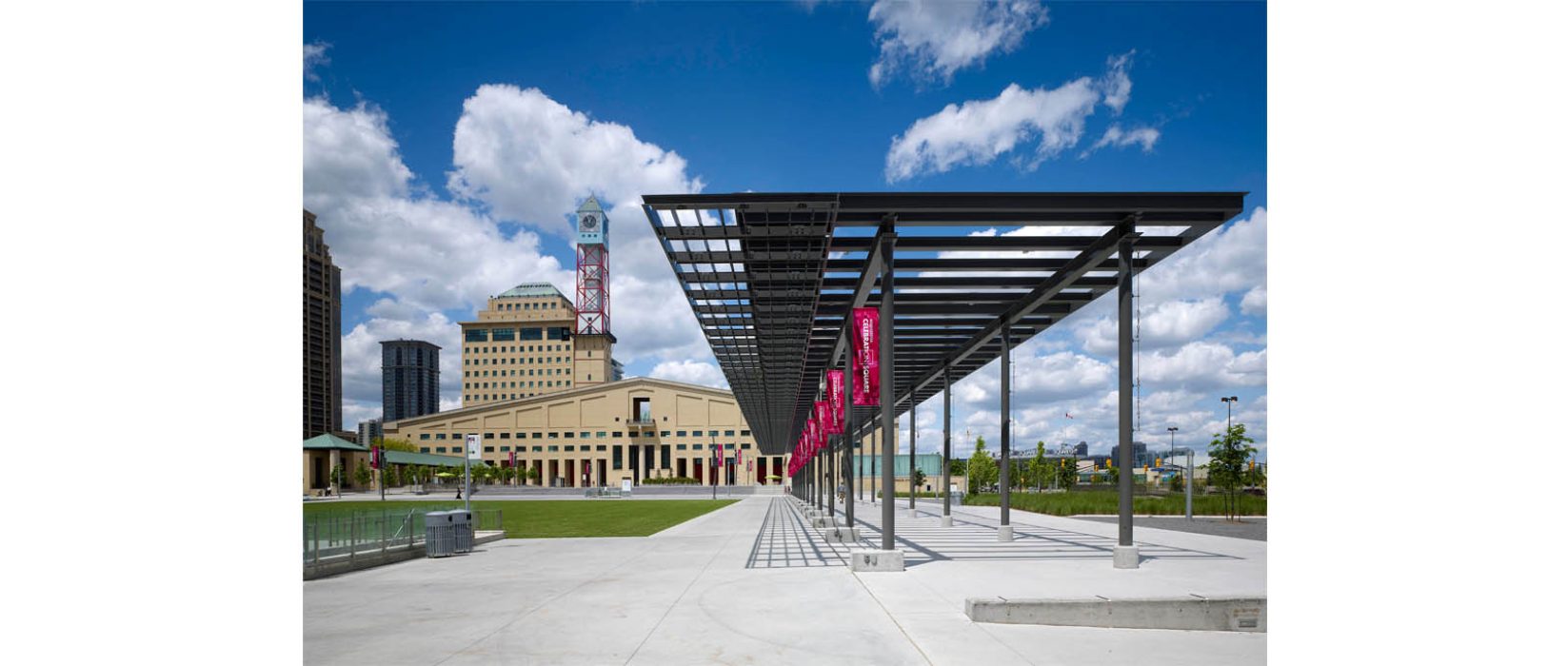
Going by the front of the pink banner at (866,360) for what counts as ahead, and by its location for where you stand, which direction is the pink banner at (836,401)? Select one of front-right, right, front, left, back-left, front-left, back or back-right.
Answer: back

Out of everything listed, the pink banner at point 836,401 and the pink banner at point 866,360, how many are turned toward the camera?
2

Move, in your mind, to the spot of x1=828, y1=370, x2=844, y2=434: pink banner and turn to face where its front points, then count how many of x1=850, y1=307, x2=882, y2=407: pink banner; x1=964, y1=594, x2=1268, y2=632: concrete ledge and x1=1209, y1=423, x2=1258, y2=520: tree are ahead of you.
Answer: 2

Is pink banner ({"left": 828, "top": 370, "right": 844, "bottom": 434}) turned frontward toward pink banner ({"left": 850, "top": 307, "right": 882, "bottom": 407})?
yes

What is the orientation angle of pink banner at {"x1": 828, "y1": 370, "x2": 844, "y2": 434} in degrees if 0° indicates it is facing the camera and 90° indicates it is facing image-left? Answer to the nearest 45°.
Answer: approximately 0°

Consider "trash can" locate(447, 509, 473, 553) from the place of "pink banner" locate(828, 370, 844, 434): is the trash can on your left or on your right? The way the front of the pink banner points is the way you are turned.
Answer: on your right

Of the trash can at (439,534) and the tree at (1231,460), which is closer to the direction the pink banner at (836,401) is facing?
the trash can

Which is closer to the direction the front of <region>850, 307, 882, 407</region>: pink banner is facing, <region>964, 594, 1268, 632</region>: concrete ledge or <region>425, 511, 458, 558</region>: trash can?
the concrete ledge
